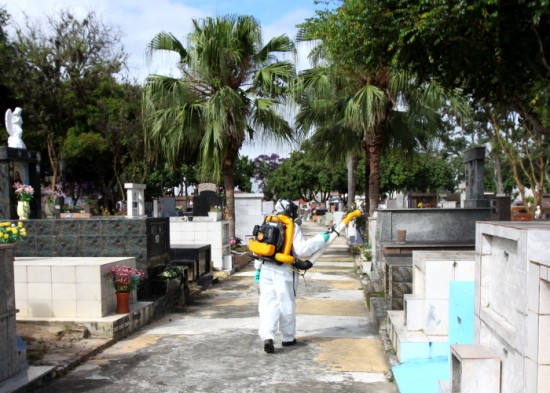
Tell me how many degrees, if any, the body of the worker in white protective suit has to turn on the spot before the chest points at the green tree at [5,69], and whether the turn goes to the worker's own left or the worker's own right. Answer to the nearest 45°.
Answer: approximately 90° to the worker's own left

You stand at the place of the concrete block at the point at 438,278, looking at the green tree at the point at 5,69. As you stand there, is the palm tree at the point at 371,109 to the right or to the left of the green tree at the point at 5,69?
right

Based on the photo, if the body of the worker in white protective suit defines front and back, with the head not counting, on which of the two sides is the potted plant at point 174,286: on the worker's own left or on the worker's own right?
on the worker's own left

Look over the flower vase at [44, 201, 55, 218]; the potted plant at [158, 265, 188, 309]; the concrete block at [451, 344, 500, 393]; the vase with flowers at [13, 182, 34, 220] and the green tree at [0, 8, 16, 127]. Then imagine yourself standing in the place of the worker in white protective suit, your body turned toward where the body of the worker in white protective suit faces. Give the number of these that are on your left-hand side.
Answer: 4

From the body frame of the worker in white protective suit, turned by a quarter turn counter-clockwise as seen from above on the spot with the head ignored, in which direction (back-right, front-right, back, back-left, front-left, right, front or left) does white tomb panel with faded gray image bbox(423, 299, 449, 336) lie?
back

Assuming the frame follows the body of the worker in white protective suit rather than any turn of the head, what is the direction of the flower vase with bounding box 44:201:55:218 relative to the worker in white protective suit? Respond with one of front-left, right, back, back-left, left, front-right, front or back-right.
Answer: left

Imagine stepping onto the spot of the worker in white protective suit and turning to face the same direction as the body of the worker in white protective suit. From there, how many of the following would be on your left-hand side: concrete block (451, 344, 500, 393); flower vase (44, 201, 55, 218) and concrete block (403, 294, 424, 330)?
1

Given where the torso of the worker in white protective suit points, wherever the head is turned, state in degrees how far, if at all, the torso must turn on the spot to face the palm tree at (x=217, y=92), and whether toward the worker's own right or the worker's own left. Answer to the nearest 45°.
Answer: approximately 45° to the worker's own left

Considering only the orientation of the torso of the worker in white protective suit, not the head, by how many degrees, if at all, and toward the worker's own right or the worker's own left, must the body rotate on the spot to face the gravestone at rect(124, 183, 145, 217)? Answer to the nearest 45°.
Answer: approximately 90° to the worker's own left

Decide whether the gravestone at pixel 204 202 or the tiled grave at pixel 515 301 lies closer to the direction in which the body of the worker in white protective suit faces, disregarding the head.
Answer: the gravestone

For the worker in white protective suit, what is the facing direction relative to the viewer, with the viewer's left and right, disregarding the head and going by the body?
facing away from the viewer and to the right of the viewer

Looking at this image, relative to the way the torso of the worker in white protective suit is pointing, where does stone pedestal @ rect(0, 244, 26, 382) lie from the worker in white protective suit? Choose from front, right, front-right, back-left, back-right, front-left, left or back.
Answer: back
